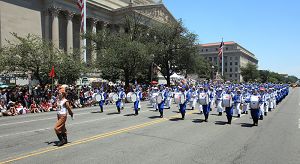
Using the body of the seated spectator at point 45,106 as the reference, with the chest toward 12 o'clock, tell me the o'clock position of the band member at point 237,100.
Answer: The band member is roughly at 12 o'clock from the seated spectator.

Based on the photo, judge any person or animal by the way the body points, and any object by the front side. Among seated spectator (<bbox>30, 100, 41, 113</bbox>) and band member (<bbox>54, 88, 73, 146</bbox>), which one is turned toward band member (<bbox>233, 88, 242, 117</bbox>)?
the seated spectator

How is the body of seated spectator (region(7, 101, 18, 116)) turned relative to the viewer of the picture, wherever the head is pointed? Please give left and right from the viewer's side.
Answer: facing the viewer and to the right of the viewer

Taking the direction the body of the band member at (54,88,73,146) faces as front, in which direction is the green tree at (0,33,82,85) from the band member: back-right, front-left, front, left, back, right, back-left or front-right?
back-right

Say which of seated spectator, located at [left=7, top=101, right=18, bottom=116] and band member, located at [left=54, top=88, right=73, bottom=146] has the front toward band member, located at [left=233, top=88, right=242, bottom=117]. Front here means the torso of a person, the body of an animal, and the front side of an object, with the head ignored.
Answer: the seated spectator

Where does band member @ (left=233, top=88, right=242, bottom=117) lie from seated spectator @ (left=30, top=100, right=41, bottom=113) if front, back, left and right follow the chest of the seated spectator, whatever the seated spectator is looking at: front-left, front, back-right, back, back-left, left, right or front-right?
front

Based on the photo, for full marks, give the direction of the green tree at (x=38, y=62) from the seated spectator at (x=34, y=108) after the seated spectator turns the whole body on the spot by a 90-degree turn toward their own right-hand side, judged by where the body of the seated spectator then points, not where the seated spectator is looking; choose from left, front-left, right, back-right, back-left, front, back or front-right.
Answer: back-right

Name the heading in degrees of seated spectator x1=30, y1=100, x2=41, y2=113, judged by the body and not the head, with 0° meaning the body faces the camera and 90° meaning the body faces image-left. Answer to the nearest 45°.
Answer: approximately 315°

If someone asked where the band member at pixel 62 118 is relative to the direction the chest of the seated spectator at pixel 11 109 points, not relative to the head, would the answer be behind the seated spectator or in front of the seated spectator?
in front

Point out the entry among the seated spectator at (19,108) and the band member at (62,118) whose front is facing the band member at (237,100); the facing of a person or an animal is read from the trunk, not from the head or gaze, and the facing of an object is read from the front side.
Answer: the seated spectator

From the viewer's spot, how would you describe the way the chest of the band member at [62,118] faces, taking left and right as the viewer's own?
facing the viewer and to the left of the viewer

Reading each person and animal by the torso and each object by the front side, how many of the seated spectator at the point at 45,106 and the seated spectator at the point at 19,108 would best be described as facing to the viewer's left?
0

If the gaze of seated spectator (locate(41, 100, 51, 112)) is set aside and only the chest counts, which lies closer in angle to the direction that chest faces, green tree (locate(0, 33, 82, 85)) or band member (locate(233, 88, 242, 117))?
the band member
